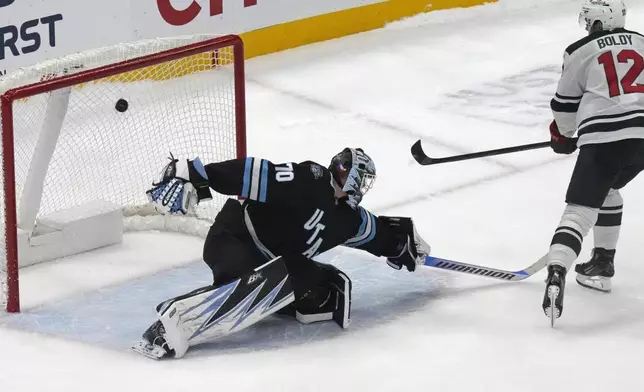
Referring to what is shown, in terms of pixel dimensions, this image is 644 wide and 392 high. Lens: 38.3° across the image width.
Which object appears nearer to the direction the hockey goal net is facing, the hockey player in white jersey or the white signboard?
the hockey player in white jersey

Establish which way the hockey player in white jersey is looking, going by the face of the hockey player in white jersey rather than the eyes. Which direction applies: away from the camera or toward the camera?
away from the camera

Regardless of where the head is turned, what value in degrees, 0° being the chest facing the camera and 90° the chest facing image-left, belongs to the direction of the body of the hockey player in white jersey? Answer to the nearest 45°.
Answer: approximately 135°

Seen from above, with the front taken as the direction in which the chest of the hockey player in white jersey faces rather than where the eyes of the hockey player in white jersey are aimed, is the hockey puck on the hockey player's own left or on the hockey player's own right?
on the hockey player's own left
